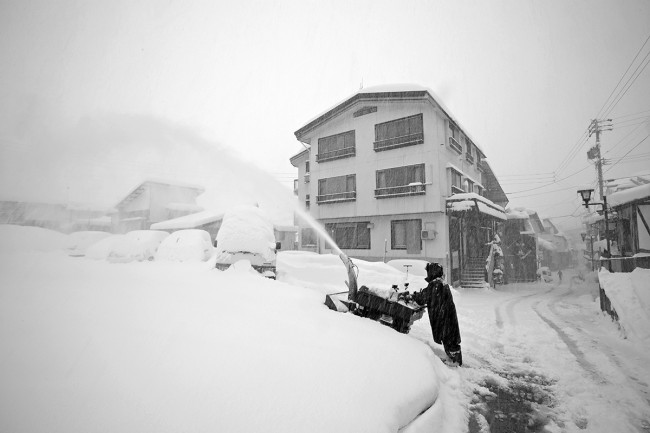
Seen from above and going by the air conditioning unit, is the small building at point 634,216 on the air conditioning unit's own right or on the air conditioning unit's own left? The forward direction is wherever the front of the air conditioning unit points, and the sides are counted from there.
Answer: on the air conditioning unit's own left

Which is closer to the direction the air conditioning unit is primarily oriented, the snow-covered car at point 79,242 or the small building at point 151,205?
the snow-covered car

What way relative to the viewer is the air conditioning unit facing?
toward the camera

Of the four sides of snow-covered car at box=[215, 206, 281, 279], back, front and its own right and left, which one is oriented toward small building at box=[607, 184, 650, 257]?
left

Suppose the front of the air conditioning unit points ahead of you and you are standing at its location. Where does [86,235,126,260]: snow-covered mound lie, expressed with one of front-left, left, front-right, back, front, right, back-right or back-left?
front-right

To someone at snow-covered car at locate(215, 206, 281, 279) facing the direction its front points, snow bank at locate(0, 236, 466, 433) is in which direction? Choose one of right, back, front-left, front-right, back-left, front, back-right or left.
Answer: front

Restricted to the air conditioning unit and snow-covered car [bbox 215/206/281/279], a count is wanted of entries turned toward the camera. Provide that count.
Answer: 2

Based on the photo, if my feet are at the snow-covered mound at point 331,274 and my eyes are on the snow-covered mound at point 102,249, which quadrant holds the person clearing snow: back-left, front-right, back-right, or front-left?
back-left

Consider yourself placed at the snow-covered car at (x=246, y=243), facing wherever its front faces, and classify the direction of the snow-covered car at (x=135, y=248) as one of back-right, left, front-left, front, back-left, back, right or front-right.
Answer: back-right

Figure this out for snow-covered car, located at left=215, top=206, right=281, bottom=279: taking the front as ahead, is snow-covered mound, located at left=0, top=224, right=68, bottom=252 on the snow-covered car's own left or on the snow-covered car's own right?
on the snow-covered car's own right

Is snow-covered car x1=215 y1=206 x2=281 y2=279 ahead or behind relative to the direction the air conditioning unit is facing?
ahead

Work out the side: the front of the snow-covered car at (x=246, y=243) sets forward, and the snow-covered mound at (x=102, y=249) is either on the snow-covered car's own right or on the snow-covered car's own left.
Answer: on the snow-covered car's own right

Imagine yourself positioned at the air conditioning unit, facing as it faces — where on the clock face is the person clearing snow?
The person clearing snow is roughly at 12 o'clock from the air conditioning unit.

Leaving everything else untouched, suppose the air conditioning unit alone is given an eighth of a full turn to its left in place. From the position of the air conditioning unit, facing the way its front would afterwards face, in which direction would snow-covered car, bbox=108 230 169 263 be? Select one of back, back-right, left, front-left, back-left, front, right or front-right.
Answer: right
